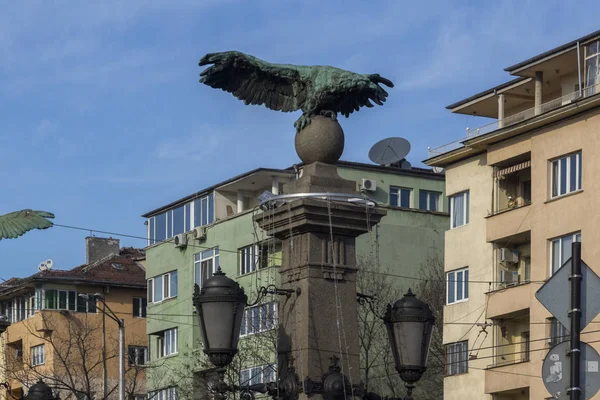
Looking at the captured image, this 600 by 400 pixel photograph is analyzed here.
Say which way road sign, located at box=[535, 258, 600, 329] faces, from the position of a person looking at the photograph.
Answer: facing away from the viewer
